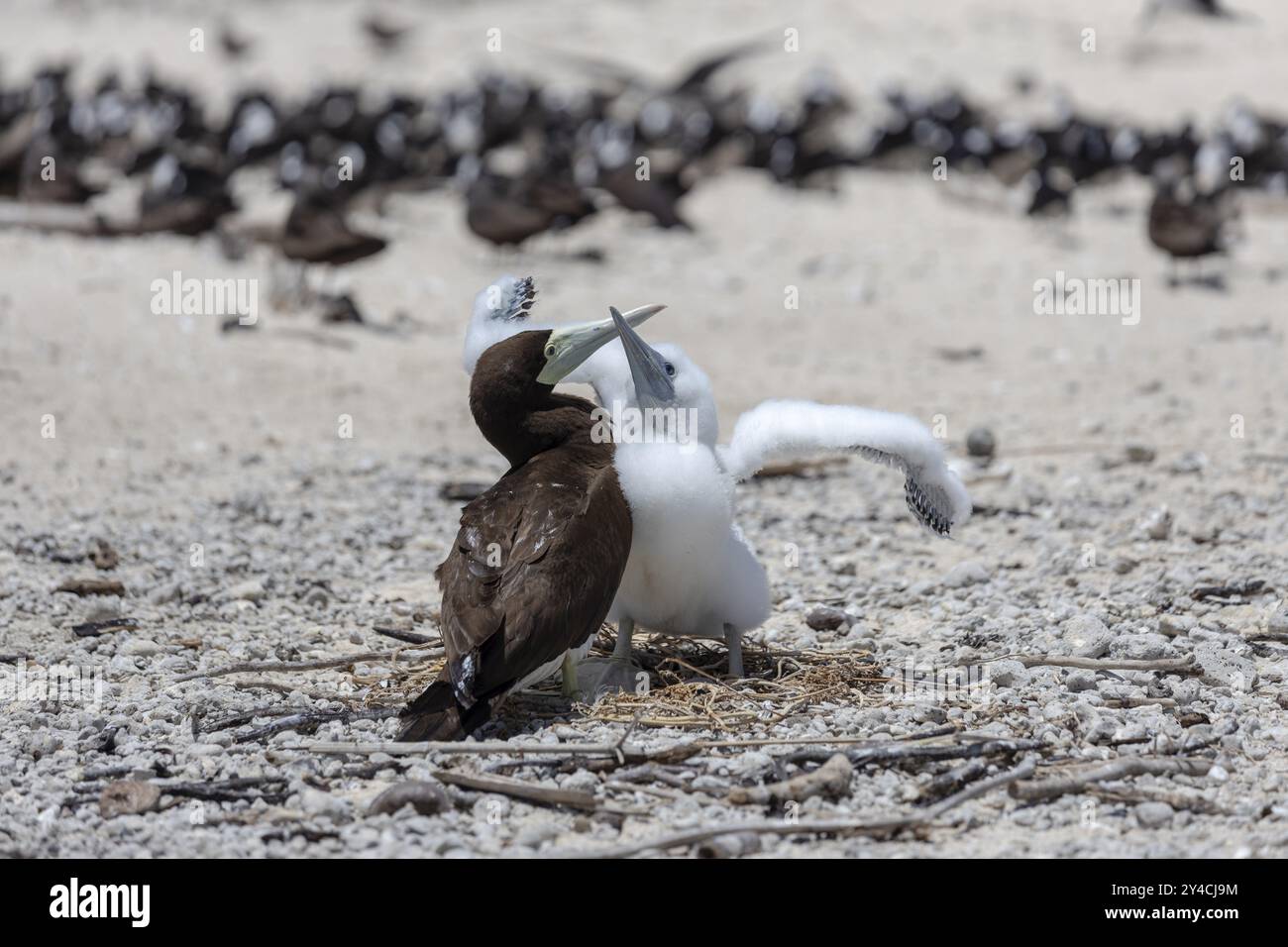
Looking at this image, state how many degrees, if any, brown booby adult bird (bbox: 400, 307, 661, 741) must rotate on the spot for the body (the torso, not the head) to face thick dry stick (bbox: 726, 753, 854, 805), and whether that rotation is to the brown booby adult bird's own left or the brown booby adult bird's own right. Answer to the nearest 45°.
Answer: approximately 90° to the brown booby adult bird's own right

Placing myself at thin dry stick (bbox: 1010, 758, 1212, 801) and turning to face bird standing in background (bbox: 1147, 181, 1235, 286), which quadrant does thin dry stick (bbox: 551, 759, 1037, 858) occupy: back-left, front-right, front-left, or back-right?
back-left

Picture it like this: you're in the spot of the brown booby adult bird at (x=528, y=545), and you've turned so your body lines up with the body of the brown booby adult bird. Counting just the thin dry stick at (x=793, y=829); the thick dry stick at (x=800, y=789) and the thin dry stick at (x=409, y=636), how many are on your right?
2

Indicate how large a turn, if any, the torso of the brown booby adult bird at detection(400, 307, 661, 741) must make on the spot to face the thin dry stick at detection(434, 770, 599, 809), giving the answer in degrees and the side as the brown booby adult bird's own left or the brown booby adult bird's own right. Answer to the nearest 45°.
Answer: approximately 135° to the brown booby adult bird's own right

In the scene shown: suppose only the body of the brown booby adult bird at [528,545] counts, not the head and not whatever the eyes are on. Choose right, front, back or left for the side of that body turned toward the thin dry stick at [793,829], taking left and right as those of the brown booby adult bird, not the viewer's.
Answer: right

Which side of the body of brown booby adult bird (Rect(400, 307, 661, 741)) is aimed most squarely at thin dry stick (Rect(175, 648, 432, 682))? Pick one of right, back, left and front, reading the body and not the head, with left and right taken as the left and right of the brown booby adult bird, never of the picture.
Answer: left

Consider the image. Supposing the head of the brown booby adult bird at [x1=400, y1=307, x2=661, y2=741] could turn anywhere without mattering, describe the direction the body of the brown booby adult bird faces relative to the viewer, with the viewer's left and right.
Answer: facing away from the viewer and to the right of the viewer
